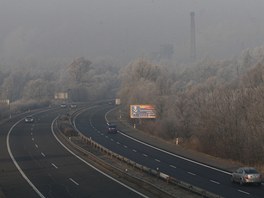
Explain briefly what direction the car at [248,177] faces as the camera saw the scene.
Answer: facing away from the viewer and to the left of the viewer
